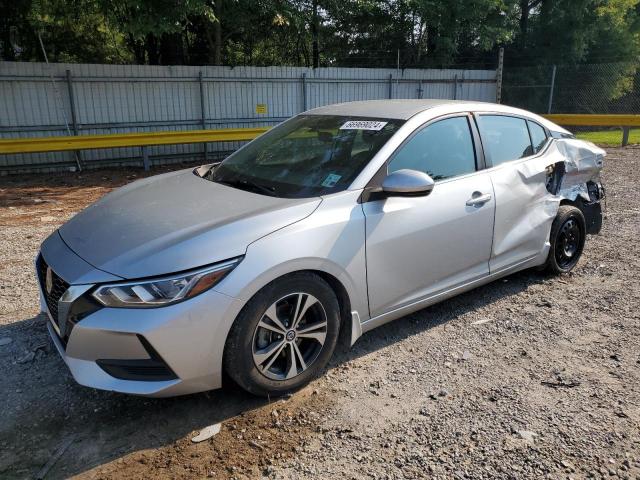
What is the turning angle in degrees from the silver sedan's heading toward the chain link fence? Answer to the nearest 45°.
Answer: approximately 180°

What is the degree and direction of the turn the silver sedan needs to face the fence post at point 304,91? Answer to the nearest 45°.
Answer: approximately 135° to its right

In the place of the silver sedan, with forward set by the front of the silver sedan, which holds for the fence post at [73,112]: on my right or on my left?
on my right

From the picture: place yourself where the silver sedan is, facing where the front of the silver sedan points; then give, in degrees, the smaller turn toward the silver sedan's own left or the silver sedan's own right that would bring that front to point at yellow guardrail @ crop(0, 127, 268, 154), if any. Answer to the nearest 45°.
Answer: approximately 90° to the silver sedan's own right

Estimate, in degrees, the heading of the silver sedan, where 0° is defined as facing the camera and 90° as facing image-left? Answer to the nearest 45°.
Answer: approximately 45°

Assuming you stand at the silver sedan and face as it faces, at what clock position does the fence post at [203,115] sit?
The fence post is roughly at 4 o'clock from the silver sedan.

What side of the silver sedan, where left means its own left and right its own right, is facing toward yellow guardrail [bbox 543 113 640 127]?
back
